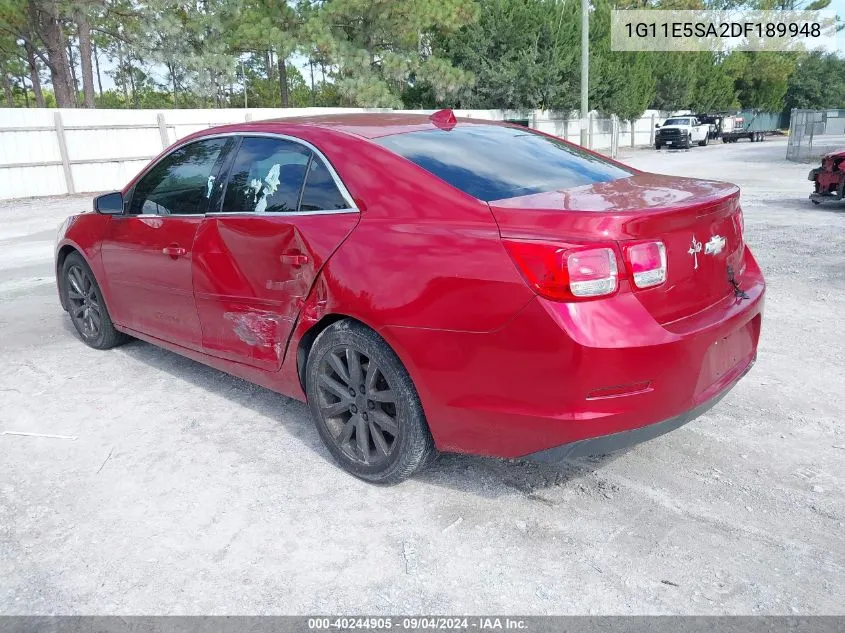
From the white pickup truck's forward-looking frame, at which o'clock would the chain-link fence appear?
The chain-link fence is roughly at 10 o'clock from the white pickup truck.

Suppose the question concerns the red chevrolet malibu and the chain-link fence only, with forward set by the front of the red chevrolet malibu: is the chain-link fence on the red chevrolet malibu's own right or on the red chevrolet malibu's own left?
on the red chevrolet malibu's own right

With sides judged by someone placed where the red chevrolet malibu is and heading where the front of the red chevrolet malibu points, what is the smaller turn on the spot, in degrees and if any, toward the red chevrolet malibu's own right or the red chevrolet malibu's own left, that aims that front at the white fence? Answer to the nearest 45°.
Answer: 0° — it already faces it

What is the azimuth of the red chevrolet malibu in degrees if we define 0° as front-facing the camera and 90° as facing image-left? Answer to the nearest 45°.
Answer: approximately 135°

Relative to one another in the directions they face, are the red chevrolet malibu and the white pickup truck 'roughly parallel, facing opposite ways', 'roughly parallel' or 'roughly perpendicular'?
roughly perpendicular

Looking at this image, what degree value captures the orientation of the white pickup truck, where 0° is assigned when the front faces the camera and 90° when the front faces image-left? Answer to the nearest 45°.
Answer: approximately 45°

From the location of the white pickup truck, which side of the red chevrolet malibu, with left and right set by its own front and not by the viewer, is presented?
right

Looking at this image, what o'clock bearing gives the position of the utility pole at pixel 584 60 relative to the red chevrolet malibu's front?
The utility pole is roughly at 2 o'clock from the red chevrolet malibu.
